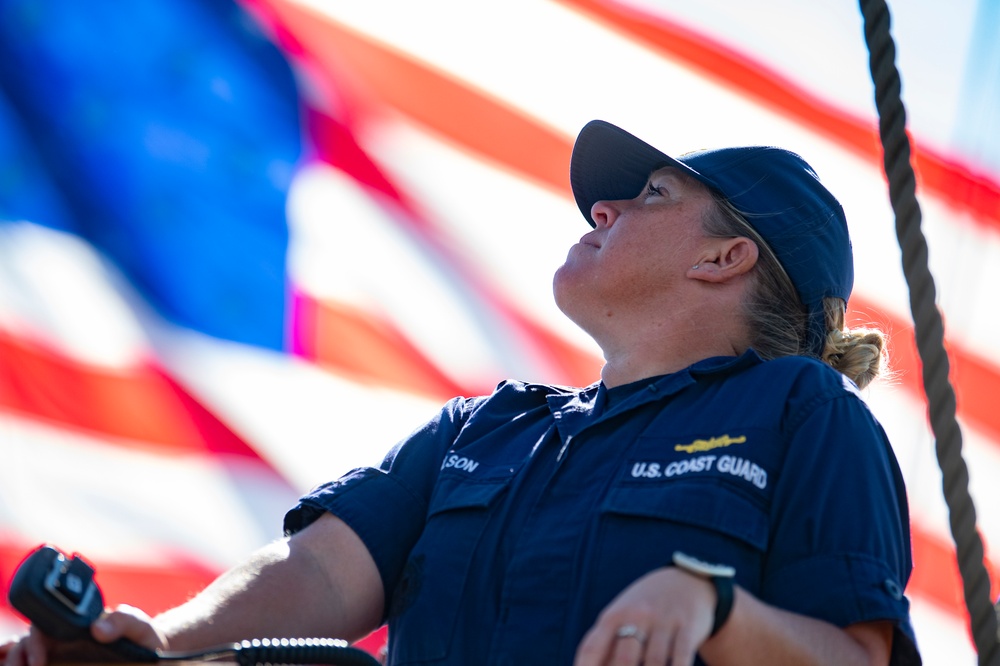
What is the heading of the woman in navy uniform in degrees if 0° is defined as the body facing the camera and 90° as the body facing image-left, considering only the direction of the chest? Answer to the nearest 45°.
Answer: approximately 45°

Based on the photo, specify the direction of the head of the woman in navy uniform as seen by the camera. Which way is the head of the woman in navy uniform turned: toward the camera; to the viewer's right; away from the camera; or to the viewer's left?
to the viewer's left
